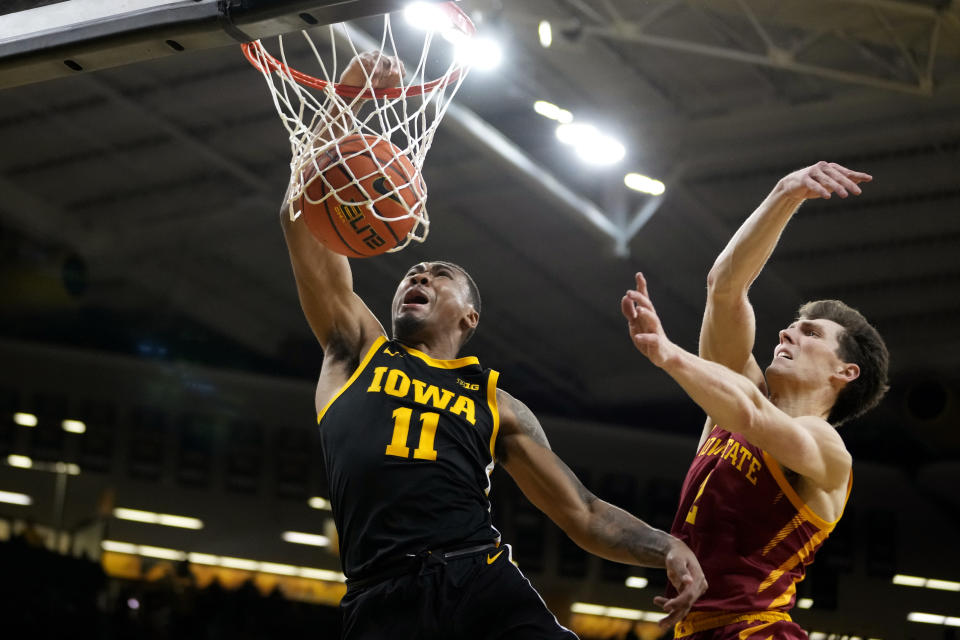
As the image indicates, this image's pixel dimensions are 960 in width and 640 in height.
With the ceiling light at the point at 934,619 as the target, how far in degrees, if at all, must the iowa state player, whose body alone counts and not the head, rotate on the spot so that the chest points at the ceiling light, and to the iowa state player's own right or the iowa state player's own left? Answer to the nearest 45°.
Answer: approximately 135° to the iowa state player's own right

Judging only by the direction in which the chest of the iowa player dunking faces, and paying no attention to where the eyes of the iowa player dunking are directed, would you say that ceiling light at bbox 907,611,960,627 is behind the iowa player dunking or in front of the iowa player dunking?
behind

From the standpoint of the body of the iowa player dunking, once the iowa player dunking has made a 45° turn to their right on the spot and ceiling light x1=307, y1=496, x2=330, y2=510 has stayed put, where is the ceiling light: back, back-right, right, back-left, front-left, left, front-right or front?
back-right

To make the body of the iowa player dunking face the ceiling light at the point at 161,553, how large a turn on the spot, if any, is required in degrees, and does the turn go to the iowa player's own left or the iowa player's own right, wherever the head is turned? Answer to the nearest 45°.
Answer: approximately 180°

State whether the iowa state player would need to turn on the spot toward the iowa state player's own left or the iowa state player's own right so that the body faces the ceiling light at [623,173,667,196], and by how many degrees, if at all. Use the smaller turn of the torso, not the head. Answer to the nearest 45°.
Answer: approximately 135° to the iowa state player's own right

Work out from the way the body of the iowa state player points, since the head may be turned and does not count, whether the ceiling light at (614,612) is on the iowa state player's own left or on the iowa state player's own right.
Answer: on the iowa state player's own right

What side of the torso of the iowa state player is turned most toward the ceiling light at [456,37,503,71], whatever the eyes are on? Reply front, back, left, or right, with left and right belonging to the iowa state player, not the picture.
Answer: right

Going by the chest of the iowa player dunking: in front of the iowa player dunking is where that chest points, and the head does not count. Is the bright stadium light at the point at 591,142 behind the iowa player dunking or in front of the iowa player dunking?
behind

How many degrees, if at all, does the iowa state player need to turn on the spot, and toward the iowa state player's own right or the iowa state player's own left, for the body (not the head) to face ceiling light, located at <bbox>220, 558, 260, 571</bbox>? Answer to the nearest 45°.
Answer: approximately 90° to the iowa state player's own right

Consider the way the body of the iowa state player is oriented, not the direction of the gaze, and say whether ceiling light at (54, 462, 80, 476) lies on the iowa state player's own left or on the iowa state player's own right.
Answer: on the iowa state player's own right

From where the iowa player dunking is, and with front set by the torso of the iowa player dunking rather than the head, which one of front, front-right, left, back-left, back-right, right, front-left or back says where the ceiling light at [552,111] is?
back

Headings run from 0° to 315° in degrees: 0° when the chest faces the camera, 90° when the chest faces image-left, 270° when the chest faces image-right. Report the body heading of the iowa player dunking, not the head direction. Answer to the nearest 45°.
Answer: approximately 0°

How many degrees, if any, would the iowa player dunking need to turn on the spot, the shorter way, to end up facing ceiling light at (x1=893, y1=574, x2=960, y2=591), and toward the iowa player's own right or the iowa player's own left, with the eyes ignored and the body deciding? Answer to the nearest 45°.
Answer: approximately 135° to the iowa player's own left
